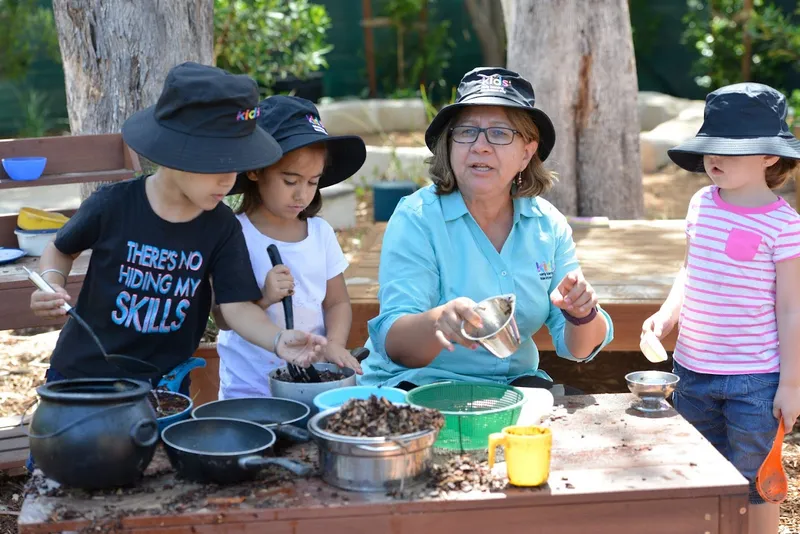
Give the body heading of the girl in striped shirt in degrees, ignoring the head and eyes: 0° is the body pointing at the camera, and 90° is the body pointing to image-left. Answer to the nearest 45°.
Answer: approximately 45°

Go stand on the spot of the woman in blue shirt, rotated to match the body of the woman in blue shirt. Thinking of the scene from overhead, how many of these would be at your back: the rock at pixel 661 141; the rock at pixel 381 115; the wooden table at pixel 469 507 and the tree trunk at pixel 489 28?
3

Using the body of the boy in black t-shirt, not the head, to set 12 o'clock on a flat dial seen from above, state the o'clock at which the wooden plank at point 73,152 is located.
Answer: The wooden plank is roughly at 5 o'clock from the boy in black t-shirt.

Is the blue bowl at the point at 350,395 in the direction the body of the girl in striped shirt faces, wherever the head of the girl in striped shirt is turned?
yes

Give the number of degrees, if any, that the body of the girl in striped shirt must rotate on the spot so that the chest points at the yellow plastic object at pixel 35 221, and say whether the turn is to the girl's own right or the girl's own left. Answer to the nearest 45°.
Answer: approximately 45° to the girl's own right

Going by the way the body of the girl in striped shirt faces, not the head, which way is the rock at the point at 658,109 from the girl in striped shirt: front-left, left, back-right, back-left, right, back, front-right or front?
back-right

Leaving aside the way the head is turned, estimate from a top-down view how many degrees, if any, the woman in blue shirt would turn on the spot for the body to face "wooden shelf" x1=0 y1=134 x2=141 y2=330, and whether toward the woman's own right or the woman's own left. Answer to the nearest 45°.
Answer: approximately 135° to the woman's own right

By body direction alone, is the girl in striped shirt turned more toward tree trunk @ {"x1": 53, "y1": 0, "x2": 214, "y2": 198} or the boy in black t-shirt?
the boy in black t-shirt

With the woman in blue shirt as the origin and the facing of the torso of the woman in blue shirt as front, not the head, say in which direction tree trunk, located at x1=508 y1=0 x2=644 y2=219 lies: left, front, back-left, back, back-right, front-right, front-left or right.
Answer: back

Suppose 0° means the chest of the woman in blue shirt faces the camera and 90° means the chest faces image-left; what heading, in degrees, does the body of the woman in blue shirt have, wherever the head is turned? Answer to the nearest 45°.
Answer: approximately 0°
